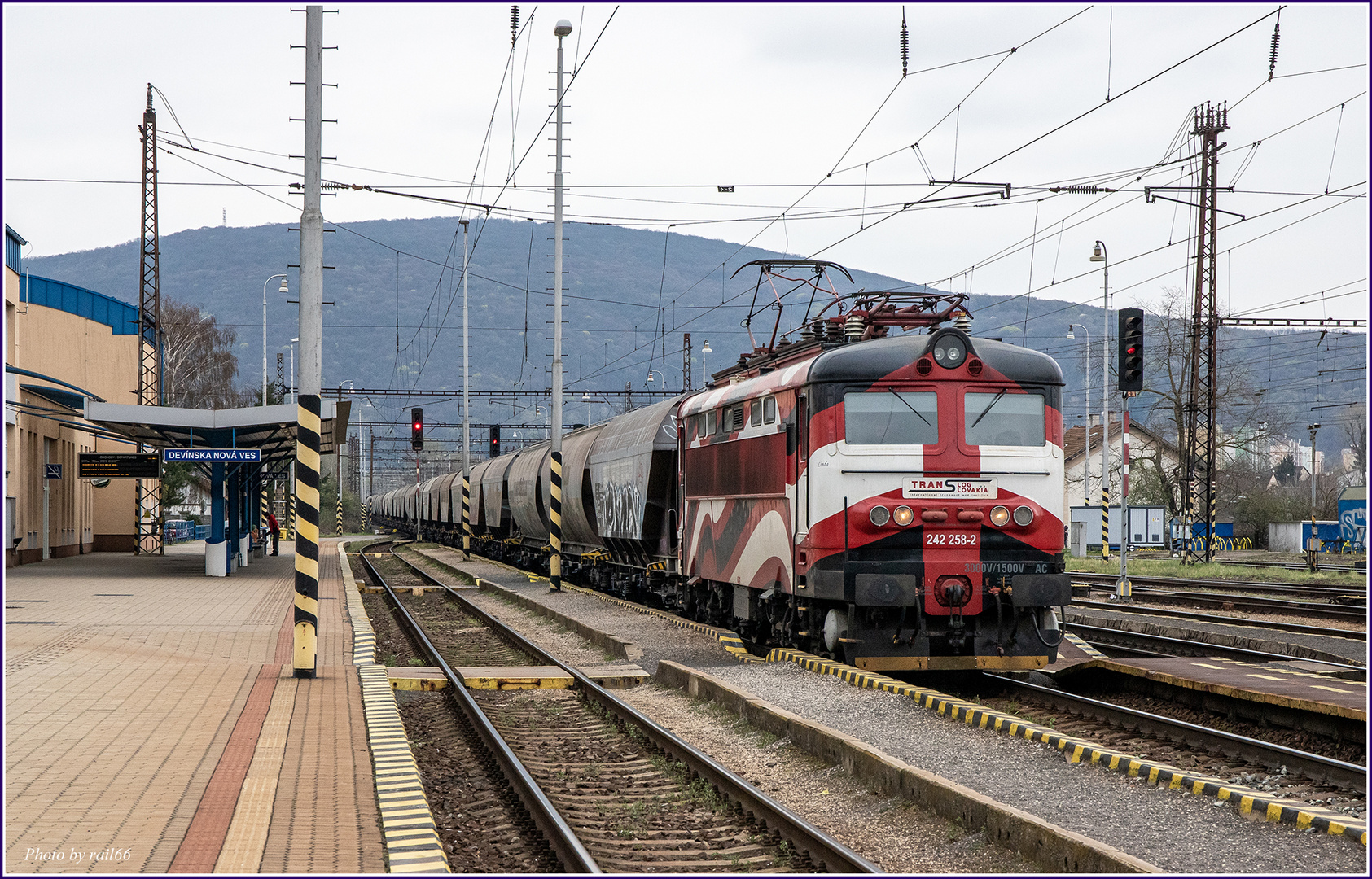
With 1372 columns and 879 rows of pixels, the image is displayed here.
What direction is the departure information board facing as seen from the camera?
toward the camera

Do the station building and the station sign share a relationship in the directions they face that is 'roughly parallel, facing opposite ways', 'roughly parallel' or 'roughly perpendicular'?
roughly perpendicular

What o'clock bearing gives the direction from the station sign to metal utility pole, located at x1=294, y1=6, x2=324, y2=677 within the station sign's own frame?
The metal utility pole is roughly at 12 o'clock from the station sign.

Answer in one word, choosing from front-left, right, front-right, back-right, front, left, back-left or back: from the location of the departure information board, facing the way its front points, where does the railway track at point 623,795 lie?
front

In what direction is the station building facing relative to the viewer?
to the viewer's right

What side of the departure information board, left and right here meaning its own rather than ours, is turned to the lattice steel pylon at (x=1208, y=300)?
left

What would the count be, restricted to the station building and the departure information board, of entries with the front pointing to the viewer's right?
1

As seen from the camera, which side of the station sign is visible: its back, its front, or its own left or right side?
front

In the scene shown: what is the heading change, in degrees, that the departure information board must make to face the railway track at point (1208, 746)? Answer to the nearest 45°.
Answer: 0° — it already faces it

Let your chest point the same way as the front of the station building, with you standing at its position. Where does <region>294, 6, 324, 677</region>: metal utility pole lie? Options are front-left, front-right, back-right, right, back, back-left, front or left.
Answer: right

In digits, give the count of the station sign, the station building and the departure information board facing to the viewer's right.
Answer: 1
